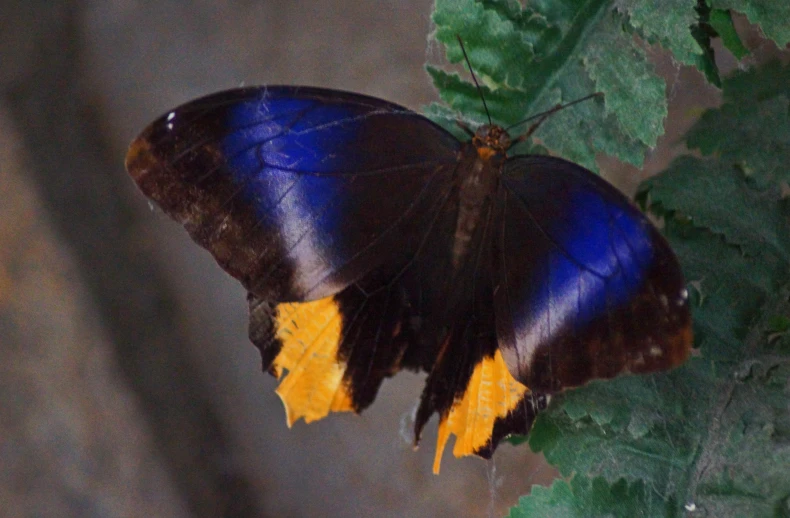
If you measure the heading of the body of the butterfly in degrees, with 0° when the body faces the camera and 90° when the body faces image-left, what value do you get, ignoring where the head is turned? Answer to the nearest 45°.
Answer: approximately 180°
